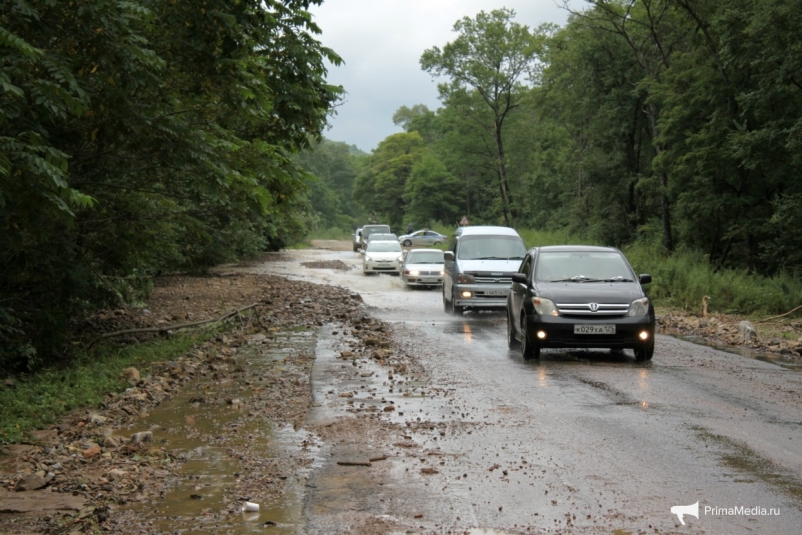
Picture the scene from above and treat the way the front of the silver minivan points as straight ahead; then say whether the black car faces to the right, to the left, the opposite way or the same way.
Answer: the same way

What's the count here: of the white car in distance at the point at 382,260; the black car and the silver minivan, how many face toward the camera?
3

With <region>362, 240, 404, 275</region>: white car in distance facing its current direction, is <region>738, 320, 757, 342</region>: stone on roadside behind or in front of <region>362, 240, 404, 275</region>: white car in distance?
in front

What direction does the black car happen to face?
toward the camera

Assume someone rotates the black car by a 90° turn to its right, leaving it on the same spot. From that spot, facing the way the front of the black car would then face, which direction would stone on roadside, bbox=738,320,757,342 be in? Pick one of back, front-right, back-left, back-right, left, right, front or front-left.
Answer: back-right

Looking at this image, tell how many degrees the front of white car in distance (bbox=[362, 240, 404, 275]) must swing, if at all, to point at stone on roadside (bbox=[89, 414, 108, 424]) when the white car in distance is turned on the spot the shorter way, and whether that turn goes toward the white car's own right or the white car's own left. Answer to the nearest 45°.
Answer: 0° — it already faces it

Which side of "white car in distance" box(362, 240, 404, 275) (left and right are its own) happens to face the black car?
front

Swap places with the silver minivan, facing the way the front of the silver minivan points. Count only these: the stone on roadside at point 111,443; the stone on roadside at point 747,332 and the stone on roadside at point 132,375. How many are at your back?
0

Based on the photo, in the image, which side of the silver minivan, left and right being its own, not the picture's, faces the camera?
front

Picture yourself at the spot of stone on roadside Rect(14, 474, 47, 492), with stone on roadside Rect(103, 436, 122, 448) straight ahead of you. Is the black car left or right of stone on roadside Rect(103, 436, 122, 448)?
right

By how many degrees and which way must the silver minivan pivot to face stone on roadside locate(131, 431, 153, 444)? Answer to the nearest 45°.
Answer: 0° — it already faces it

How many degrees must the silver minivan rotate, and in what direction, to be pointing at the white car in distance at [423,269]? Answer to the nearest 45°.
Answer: approximately 180°

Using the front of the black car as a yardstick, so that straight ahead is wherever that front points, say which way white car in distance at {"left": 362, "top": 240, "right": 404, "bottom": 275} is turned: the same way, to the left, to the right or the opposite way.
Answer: the same way

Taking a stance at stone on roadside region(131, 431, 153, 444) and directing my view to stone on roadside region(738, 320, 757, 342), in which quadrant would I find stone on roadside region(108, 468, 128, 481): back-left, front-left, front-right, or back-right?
back-right

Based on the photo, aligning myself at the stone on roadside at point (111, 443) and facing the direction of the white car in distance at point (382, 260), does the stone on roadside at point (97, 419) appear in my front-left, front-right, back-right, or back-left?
front-left
